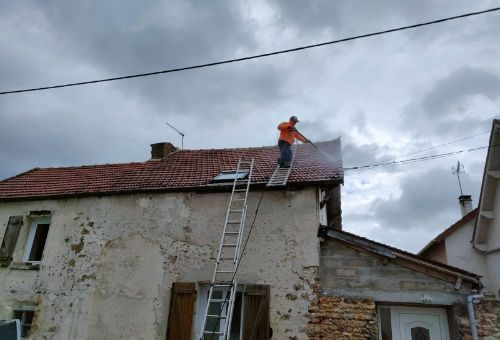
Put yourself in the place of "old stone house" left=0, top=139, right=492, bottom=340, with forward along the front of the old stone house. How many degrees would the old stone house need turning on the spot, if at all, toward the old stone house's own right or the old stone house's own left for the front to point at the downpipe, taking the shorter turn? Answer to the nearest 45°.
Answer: approximately 90° to the old stone house's own left

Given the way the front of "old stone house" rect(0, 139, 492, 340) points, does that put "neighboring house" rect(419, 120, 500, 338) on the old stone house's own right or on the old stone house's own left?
on the old stone house's own left

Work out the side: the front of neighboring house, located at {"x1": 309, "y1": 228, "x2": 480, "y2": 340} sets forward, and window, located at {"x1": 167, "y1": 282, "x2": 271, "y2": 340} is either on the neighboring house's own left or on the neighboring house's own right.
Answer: on the neighboring house's own right

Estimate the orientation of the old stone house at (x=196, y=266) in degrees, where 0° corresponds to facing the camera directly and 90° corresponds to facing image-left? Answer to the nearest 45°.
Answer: approximately 0°

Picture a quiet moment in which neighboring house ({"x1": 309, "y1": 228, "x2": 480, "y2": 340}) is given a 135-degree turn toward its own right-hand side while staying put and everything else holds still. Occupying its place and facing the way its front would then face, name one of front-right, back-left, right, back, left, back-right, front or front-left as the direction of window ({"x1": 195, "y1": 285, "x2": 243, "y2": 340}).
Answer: front-left

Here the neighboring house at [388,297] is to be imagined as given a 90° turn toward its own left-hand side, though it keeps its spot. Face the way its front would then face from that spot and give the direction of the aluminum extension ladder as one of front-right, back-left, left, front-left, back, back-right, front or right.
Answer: back

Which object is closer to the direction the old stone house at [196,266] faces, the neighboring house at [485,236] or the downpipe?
the downpipe

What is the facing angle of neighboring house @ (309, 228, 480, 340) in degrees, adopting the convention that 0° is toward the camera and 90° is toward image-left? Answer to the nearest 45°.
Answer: approximately 0°
